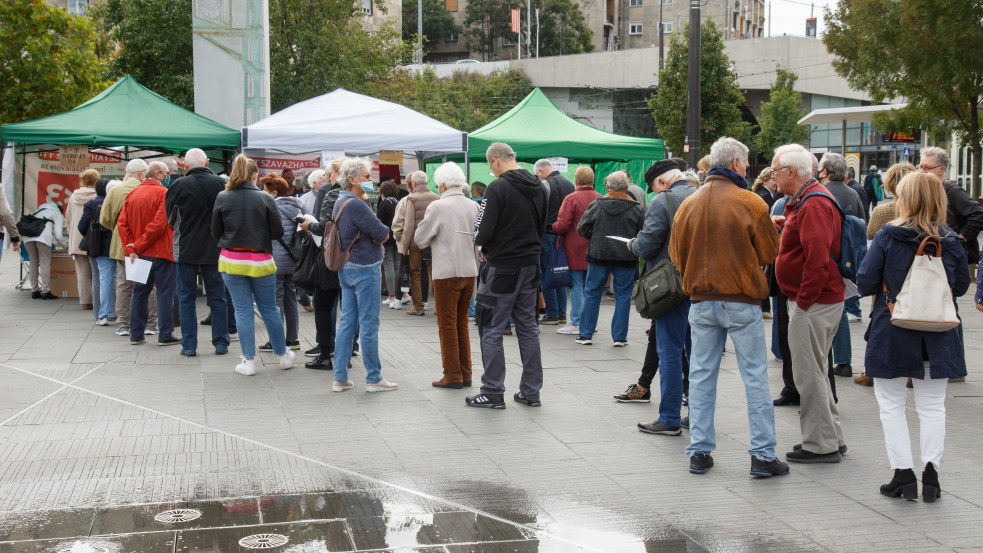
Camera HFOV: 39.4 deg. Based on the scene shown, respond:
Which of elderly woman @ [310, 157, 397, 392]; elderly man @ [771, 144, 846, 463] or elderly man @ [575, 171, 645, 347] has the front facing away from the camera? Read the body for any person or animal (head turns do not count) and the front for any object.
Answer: elderly man @ [575, 171, 645, 347]

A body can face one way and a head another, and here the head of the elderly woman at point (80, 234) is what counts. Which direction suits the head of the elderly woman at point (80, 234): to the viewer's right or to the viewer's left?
to the viewer's left

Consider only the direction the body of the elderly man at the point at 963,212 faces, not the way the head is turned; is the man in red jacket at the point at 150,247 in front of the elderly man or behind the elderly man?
in front

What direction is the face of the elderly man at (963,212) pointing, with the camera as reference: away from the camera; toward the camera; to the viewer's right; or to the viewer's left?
to the viewer's left

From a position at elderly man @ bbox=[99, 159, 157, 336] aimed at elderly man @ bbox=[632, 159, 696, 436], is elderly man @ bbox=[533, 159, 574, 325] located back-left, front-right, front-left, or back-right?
front-left

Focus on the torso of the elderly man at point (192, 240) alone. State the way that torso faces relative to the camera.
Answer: away from the camera

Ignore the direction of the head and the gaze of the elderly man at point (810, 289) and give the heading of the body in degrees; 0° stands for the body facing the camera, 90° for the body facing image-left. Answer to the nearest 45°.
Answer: approximately 90°

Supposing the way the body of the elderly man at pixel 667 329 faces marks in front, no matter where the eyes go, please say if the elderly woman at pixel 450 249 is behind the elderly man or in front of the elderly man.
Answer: in front
